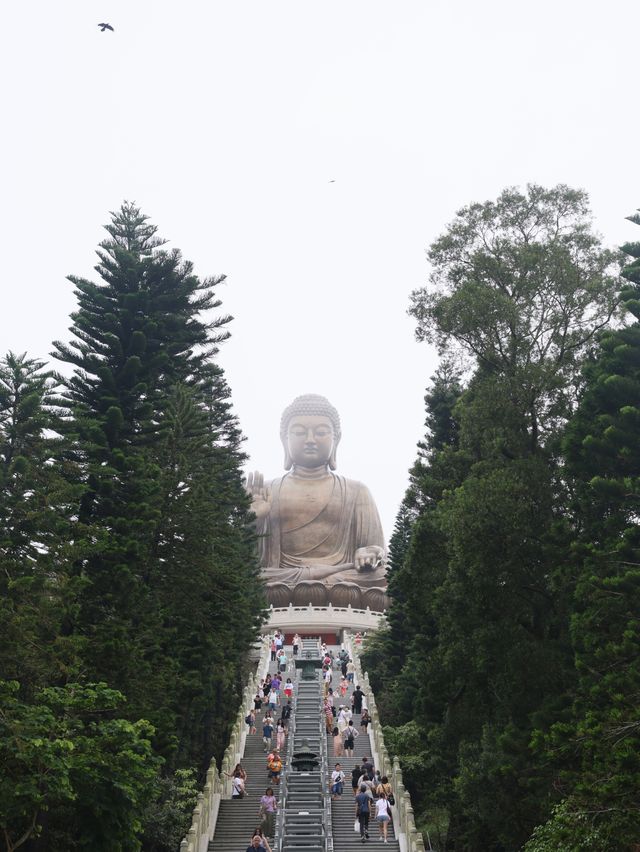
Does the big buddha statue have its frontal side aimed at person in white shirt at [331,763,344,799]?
yes

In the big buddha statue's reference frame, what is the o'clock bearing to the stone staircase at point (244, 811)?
The stone staircase is roughly at 12 o'clock from the big buddha statue.

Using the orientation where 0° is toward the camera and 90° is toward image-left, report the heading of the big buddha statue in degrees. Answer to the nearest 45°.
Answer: approximately 0°

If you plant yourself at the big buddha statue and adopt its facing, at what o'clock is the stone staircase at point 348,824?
The stone staircase is roughly at 12 o'clock from the big buddha statue.

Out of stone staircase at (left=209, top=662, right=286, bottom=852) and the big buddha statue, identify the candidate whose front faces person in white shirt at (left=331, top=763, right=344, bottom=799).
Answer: the big buddha statue

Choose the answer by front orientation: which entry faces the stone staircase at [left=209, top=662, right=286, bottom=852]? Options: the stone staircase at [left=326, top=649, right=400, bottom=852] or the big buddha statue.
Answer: the big buddha statue
